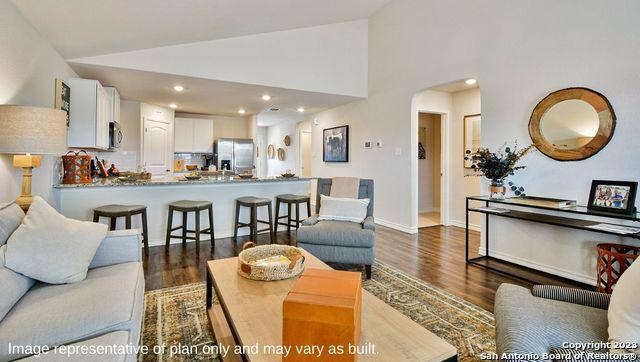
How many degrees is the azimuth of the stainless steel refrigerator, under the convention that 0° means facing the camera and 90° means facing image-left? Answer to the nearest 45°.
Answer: approximately 0°

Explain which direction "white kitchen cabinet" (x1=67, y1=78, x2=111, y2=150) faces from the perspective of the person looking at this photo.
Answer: facing to the right of the viewer

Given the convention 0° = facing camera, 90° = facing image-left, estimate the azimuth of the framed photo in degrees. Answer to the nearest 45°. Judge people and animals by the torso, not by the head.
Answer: approximately 45°

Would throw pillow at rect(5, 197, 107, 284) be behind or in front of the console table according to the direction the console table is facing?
in front

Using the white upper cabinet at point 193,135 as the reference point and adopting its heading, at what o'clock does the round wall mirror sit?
The round wall mirror is roughly at 11 o'clock from the white upper cabinet.

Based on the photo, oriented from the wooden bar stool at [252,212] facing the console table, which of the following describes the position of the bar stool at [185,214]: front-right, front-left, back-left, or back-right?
back-right

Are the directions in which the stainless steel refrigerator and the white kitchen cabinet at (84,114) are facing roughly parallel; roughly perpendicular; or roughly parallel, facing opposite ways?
roughly perpendicular

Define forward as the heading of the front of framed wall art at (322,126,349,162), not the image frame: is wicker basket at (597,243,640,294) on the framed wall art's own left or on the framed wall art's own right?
on the framed wall art's own left

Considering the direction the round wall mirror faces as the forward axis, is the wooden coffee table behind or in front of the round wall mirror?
in front

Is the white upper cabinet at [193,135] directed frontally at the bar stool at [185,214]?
yes

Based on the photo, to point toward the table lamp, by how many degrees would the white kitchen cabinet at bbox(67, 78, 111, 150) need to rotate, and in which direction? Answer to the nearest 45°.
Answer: approximately 90° to its right

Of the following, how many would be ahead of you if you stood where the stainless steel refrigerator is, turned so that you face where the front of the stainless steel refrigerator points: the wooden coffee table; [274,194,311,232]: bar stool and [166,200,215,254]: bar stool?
3
